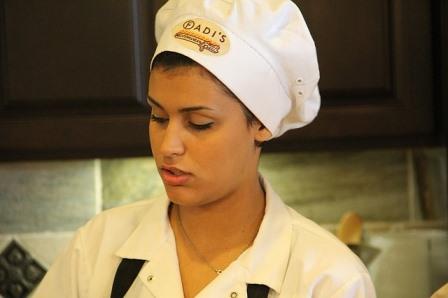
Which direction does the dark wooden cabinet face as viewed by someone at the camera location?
facing the viewer

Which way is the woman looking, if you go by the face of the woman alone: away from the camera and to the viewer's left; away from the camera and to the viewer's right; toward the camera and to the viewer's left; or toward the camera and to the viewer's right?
toward the camera and to the viewer's left
